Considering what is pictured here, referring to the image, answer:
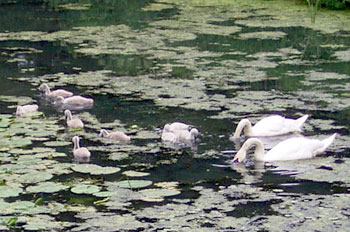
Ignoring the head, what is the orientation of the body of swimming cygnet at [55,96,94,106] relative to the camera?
to the viewer's left

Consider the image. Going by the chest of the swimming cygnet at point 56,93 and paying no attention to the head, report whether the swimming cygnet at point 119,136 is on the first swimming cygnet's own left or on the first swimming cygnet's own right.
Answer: on the first swimming cygnet's own left

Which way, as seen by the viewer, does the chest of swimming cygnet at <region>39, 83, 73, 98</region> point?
to the viewer's left

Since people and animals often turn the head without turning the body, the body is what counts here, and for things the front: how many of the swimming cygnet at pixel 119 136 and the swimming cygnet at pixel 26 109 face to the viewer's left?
2

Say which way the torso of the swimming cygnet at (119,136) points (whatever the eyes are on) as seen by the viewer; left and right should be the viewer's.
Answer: facing to the left of the viewer

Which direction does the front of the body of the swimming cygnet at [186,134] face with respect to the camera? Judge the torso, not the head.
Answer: to the viewer's right

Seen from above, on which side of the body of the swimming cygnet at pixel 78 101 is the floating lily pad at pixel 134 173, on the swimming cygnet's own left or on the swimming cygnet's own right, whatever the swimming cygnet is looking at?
on the swimming cygnet's own left

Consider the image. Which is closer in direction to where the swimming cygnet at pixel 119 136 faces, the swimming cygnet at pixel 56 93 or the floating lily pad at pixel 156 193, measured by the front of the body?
the swimming cygnet

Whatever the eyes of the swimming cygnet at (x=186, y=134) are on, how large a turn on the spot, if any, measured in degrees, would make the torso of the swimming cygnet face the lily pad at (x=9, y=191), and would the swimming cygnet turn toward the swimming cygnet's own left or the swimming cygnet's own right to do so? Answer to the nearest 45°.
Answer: approximately 135° to the swimming cygnet's own right

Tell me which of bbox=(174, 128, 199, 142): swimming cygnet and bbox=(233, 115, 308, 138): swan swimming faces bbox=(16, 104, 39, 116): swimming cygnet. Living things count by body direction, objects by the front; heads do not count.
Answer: the swan swimming
